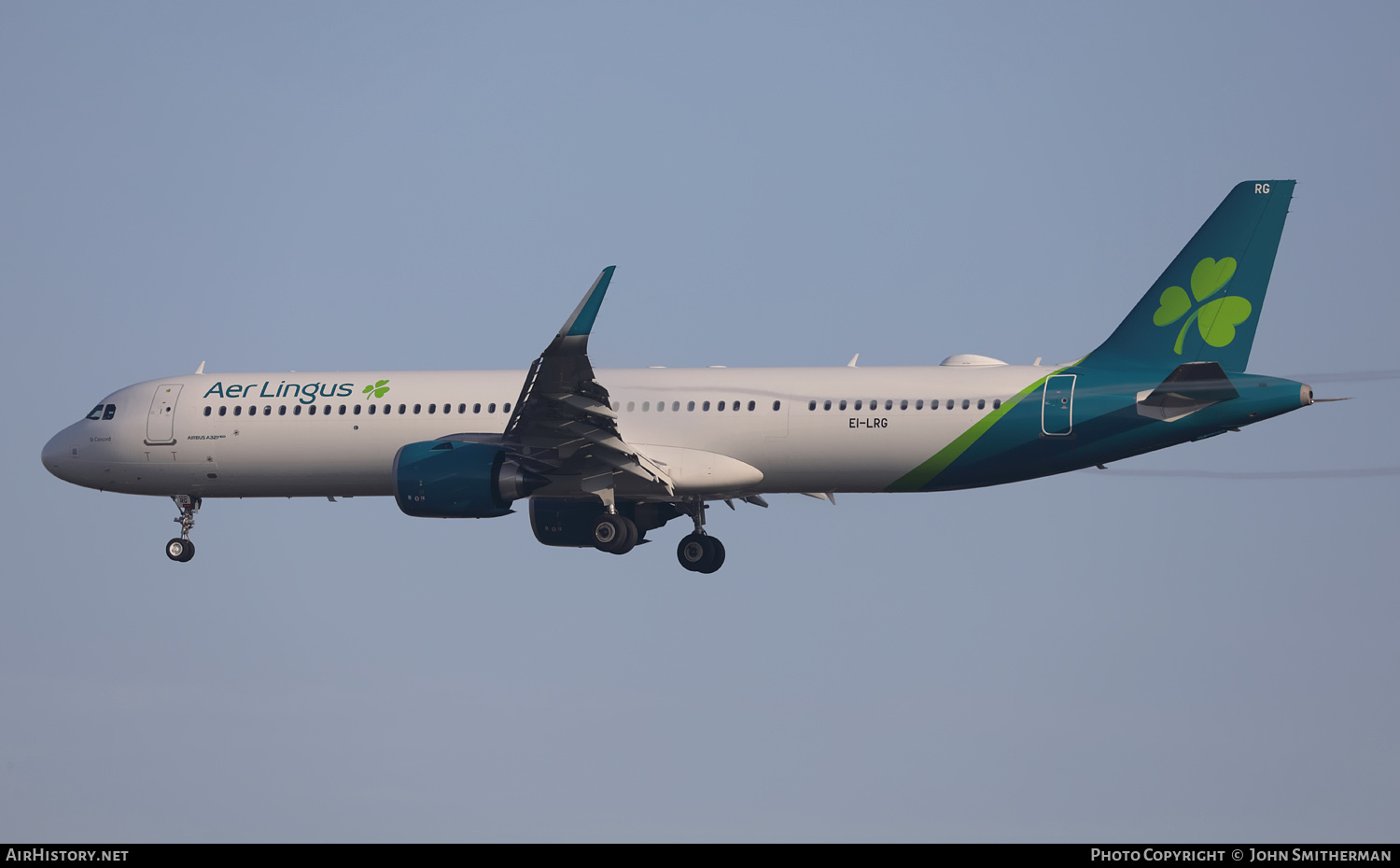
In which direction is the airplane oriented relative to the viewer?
to the viewer's left
